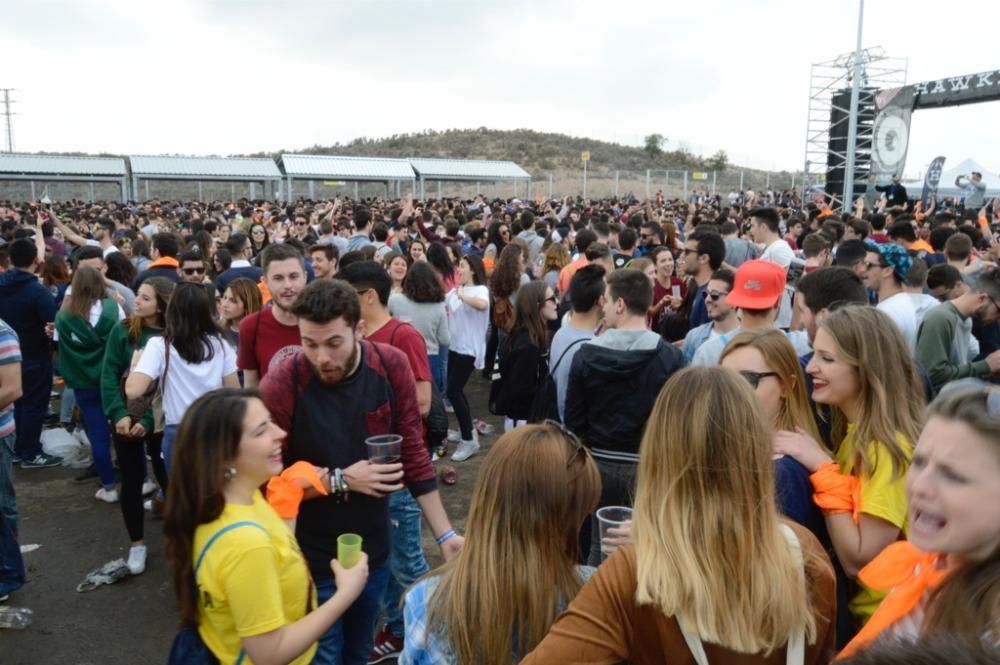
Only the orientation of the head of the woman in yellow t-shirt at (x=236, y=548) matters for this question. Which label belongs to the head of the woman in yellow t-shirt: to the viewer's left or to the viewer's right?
to the viewer's right

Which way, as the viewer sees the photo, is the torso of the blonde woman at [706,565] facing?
away from the camera

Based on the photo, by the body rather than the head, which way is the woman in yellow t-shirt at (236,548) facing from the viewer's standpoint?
to the viewer's right

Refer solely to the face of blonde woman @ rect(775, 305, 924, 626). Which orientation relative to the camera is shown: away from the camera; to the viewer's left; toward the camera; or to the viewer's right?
to the viewer's left

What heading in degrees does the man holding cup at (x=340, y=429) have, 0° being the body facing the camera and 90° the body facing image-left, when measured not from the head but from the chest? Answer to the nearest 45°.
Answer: approximately 0°

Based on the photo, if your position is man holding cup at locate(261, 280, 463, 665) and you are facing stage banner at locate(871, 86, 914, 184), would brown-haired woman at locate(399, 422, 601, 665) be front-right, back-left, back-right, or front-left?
back-right
